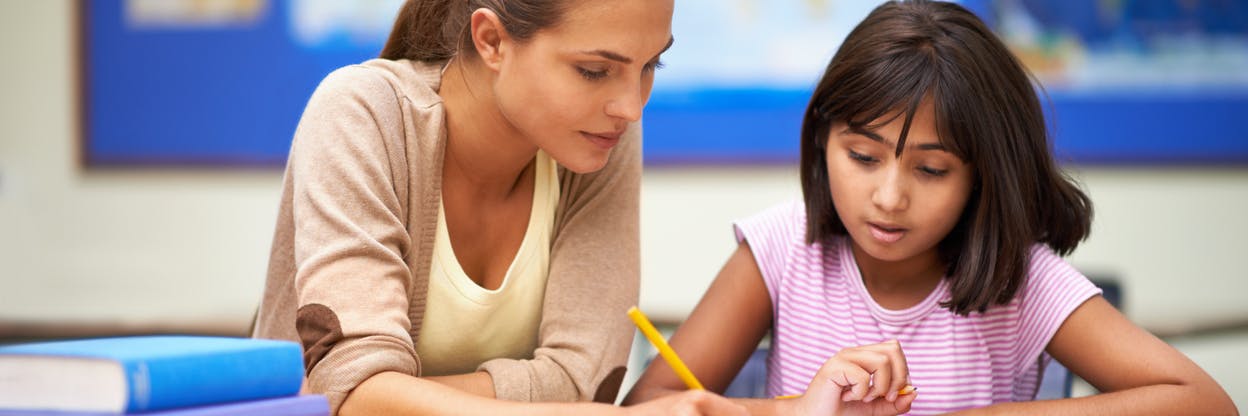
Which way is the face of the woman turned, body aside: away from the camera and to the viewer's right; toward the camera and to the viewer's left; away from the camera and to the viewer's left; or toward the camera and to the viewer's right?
toward the camera and to the viewer's right

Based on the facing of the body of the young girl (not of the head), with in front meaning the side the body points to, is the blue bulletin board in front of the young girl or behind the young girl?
behind

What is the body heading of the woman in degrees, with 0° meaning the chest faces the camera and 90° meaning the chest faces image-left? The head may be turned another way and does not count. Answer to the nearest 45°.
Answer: approximately 315°

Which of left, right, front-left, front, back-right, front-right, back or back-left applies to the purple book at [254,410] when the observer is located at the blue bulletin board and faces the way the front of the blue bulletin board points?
front

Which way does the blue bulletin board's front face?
toward the camera

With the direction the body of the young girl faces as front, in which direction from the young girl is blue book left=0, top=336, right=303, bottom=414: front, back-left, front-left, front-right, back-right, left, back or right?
front-right

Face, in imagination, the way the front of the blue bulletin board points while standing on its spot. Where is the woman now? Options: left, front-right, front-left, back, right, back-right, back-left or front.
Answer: front

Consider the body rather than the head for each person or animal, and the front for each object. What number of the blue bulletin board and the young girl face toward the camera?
2

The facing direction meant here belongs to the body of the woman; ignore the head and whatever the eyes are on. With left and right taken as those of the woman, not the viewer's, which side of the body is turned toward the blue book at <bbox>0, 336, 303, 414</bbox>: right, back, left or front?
right

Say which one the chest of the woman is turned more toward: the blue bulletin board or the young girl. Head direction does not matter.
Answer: the young girl

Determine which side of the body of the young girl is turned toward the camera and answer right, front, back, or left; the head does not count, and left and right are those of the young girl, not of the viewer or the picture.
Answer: front
